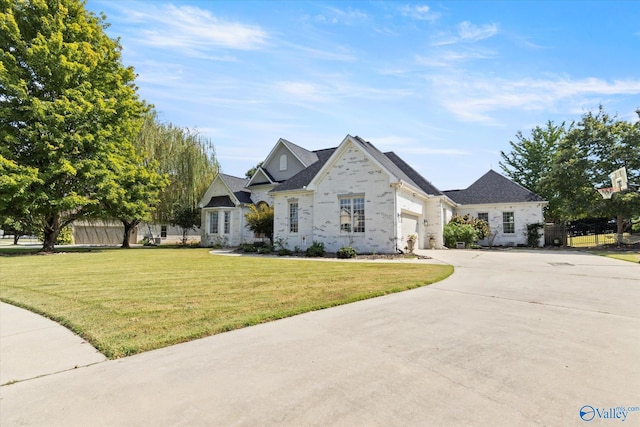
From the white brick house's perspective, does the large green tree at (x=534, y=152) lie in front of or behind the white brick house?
behind

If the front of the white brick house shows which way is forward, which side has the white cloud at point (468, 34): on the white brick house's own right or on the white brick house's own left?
on the white brick house's own left

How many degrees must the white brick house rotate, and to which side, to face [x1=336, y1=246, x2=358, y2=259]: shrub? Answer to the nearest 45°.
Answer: approximately 45° to its left

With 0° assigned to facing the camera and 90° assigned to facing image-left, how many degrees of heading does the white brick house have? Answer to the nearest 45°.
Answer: approximately 45°
